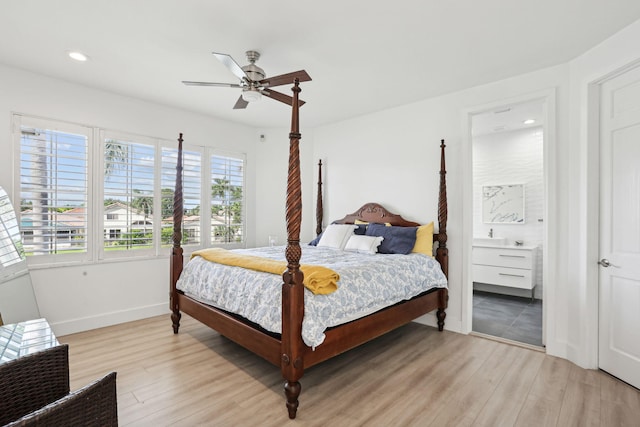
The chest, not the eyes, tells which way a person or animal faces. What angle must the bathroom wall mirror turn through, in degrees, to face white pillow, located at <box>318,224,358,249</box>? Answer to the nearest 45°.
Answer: approximately 45° to its right

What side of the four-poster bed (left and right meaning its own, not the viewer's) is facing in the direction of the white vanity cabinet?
back

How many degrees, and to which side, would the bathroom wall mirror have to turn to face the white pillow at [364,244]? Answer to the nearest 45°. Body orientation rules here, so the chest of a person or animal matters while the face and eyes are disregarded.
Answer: approximately 45° to its right

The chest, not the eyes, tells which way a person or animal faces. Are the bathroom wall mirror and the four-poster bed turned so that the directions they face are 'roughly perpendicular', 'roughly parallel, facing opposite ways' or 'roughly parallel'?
roughly parallel

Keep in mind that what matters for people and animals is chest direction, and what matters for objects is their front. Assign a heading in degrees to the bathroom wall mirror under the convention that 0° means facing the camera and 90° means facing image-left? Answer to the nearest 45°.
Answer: approximately 0°

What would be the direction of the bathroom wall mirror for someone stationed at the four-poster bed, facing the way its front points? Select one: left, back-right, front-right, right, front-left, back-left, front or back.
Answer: back

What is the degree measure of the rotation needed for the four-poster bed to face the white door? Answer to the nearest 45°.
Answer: approximately 135° to its left

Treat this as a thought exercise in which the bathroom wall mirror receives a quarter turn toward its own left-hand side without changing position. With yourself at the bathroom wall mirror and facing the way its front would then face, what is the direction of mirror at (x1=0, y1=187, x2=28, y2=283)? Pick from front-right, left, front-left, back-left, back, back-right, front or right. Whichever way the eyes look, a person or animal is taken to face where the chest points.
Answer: back-right

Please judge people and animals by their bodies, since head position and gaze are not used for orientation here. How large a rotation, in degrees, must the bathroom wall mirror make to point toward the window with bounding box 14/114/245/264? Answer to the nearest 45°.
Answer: approximately 45° to its right

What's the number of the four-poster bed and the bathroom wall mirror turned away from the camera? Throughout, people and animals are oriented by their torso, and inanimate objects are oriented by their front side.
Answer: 0
